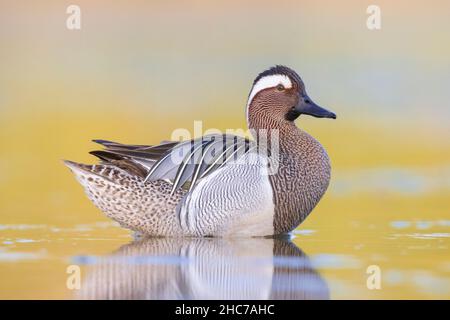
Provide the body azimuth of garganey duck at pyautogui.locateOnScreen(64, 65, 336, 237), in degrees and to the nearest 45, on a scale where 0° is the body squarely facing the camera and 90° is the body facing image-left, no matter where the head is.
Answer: approximately 270°
